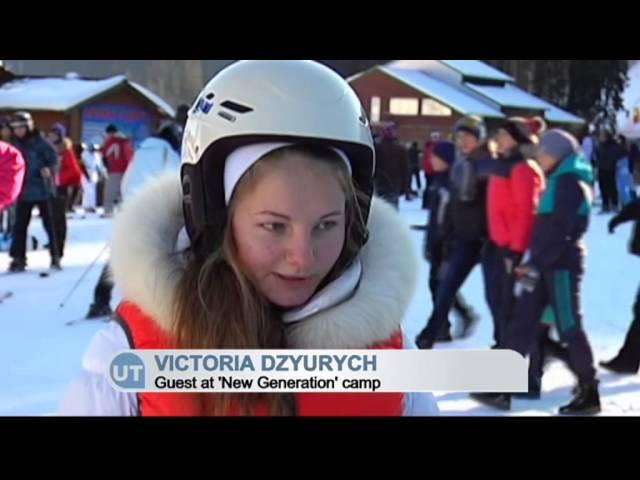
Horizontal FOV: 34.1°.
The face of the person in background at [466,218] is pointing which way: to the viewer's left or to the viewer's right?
to the viewer's left

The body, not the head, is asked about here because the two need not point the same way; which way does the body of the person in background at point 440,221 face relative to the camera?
to the viewer's left

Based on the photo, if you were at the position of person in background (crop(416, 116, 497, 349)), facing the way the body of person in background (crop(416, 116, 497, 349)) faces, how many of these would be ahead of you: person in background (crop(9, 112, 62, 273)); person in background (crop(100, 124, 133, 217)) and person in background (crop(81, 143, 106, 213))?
3

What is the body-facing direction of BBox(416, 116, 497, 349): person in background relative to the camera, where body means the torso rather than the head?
to the viewer's left

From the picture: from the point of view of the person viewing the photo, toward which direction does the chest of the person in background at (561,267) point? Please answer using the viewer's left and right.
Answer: facing to the left of the viewer
